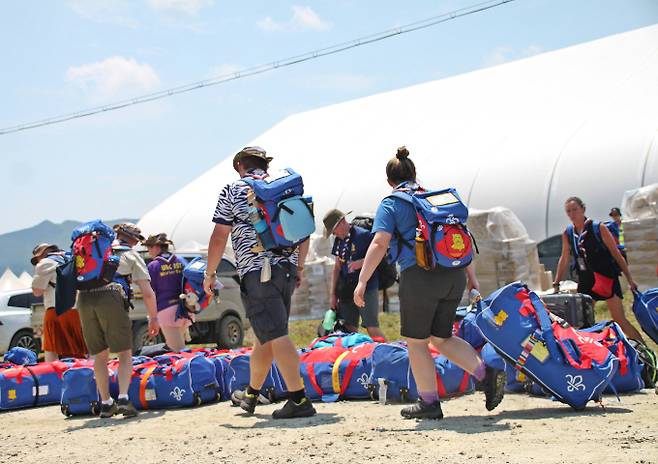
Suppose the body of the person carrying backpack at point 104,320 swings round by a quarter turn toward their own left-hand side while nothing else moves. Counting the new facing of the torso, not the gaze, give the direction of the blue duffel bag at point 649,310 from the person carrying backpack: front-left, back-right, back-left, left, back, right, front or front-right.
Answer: back-right

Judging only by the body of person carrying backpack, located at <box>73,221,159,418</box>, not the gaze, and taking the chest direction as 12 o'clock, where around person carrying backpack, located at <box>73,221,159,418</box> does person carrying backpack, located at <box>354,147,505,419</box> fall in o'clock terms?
person carrying backpack, located at <box>354,147,505,419</box> is roughly at 3 o'clock from person carrying backpack, located at <box>73,221,159,418</box>.

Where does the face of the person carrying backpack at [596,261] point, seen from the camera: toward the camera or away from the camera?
toward the camera

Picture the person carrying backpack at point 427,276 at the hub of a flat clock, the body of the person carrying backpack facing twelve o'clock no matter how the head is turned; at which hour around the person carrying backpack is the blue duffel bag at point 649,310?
The blue duffel bag is roughly at 3 o'clock from the person carrying backpack.

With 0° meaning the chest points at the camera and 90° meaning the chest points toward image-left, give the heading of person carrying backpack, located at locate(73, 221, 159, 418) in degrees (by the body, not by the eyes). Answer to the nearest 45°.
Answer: approximately 225°

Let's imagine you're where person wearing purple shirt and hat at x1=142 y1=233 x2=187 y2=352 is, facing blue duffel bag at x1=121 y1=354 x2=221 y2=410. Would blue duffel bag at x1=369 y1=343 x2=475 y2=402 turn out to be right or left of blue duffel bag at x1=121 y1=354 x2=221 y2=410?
left
